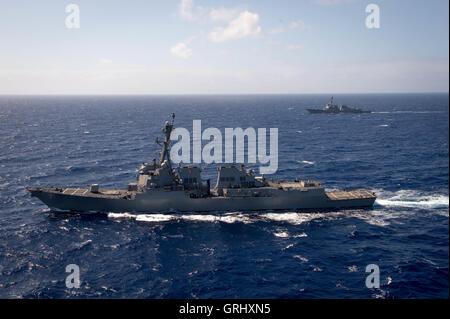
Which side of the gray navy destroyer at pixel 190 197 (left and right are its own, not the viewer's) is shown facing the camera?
left
